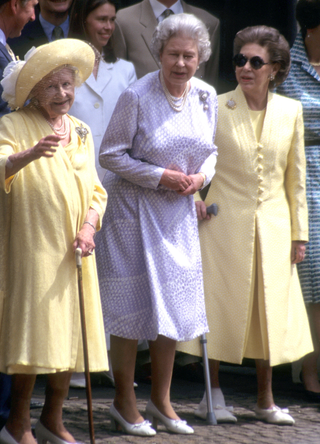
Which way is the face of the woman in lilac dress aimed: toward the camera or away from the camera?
toward the camera

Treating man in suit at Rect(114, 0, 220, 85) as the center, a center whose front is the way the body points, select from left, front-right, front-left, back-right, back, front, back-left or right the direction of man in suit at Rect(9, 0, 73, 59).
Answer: right

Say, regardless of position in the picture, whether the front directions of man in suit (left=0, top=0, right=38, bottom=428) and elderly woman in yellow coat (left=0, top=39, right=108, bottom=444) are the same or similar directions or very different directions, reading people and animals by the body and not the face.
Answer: same or similar directions

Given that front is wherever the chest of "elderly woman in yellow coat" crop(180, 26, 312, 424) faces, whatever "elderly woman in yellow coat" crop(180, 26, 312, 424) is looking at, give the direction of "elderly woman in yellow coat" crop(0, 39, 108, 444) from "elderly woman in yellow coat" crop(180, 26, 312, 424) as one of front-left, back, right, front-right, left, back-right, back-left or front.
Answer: front-right

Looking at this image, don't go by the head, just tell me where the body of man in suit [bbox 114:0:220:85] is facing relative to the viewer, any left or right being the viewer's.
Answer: facing the viewer

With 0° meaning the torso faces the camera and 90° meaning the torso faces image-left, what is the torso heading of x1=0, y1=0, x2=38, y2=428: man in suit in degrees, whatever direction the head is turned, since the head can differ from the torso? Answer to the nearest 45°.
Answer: approximately 315°

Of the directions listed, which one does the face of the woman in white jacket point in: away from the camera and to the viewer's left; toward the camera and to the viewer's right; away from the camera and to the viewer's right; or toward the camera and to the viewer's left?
toward the camera and to the viewer's right

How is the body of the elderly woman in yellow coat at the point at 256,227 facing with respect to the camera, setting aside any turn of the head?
toward the camera

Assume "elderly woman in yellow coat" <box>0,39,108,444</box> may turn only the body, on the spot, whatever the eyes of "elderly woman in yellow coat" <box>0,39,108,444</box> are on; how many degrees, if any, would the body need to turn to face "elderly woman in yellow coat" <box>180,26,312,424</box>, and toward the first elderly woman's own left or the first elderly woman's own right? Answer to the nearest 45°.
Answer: approximately 90° to the first elderly woman's own left

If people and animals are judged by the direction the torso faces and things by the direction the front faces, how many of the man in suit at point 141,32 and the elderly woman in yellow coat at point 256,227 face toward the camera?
2

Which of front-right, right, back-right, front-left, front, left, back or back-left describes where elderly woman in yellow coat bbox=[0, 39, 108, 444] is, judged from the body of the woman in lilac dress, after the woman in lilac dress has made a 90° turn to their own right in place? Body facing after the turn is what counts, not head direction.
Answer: front

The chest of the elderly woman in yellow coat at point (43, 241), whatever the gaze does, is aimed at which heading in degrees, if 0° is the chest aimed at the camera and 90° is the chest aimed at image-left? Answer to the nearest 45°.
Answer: approximately 315°
